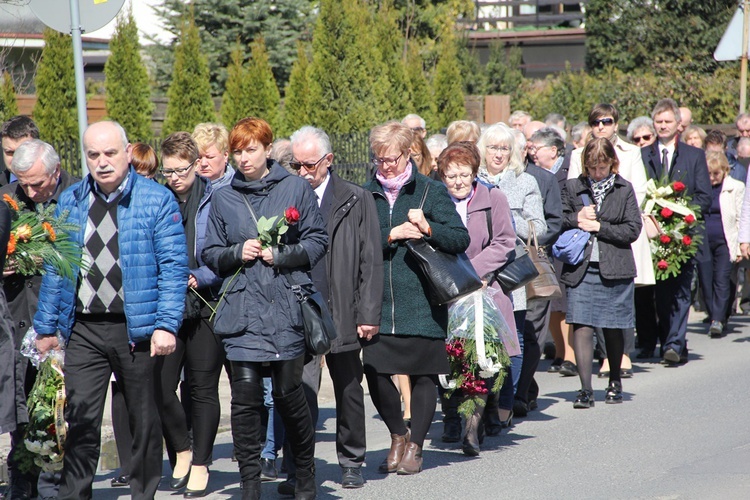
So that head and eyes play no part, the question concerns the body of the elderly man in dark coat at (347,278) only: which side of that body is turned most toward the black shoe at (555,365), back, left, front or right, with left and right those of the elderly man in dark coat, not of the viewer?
back

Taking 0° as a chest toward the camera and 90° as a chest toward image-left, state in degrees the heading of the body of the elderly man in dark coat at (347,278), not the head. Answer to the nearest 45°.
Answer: approximately 45°

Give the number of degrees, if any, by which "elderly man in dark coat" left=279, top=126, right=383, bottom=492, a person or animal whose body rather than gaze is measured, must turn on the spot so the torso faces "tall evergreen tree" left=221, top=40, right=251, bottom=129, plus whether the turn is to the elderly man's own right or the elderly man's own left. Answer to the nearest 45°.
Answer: approximately 135° to the elderly man's own right

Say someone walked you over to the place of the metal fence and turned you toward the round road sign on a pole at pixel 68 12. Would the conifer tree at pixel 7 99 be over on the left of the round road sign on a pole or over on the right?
right

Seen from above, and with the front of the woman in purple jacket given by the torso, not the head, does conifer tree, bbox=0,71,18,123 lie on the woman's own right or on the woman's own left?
on the woman's own right

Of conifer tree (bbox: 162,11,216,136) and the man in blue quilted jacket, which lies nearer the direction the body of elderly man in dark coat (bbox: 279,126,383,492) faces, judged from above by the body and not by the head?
the man in blue quilted jacket

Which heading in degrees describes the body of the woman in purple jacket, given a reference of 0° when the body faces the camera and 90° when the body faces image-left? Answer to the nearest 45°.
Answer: approximately 45°
